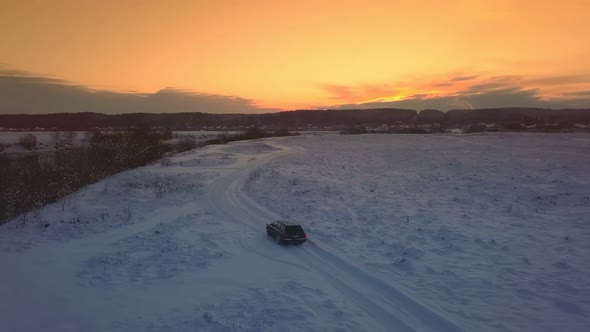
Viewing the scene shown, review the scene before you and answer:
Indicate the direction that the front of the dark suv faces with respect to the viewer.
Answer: facing away from the viewer and to the left of the viewer
